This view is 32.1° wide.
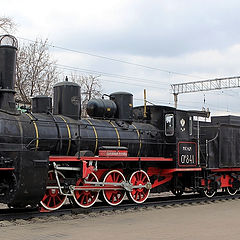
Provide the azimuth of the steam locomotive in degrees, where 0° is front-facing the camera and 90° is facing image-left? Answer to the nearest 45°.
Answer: approximately 45°
